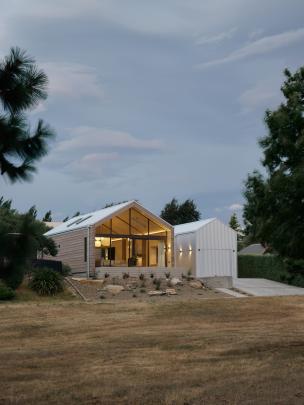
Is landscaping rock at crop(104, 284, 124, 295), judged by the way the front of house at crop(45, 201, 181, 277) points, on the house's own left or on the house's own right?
on the house's own right

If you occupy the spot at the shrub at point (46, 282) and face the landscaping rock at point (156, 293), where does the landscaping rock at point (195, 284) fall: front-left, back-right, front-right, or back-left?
front-left

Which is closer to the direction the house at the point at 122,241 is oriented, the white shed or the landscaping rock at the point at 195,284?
the landscaping rock

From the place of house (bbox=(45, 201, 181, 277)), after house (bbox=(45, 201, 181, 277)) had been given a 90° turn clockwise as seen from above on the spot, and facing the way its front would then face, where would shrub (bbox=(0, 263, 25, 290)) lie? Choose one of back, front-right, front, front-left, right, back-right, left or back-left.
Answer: front-left

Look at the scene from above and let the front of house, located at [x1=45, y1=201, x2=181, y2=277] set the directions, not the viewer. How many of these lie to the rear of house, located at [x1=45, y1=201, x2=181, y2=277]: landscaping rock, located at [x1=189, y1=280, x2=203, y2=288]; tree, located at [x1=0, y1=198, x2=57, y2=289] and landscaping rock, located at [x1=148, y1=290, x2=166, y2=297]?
0

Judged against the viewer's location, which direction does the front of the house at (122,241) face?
facing the viewer and to the right of the viewer

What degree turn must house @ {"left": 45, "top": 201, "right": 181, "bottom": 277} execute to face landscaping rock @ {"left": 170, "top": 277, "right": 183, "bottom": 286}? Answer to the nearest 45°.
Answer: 0° — it already faces it

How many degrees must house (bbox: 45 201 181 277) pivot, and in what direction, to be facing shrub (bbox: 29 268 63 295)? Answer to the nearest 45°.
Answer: approximately 90° to its right

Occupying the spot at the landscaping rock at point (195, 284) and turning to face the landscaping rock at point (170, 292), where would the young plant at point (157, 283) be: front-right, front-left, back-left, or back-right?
front-right

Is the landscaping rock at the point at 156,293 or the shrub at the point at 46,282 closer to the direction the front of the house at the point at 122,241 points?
the landscaping rock

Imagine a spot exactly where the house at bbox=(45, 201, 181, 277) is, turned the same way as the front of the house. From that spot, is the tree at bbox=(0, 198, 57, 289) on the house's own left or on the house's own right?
on the house's own right

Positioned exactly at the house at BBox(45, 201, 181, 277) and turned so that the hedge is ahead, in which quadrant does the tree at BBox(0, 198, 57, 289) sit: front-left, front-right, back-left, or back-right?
back-right

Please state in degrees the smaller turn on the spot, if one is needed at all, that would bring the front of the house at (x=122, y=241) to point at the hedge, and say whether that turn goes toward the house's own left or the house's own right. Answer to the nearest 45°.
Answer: approximately 45° to the house's own left

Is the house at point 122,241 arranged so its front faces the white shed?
no

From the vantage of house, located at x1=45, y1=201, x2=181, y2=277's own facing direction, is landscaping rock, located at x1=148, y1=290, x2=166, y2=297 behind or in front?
in front

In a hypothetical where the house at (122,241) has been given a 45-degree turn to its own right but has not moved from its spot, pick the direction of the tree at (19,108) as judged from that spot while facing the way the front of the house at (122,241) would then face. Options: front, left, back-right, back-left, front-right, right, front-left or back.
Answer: front

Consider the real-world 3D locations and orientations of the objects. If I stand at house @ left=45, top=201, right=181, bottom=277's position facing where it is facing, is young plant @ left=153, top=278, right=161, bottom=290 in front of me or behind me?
in front
